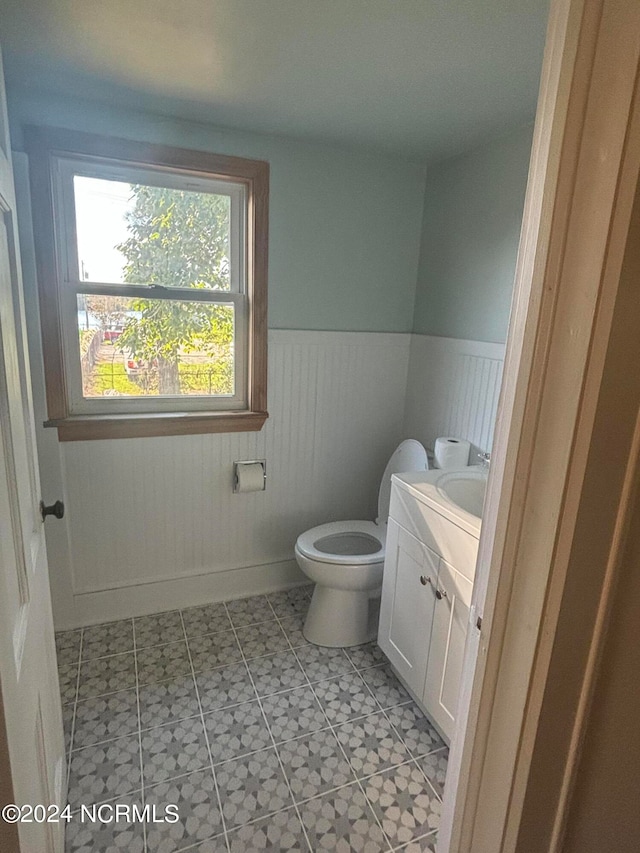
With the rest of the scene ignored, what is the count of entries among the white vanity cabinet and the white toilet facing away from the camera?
0

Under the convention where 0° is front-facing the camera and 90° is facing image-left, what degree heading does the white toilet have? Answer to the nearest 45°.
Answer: approximately 45°

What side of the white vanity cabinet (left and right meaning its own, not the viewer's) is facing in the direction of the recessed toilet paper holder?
right

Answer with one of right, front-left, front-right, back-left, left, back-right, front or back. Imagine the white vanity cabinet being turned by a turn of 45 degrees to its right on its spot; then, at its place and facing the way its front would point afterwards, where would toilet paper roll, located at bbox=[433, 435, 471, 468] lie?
right

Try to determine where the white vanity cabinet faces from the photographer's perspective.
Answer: facing the viewer and to the left of the viewer

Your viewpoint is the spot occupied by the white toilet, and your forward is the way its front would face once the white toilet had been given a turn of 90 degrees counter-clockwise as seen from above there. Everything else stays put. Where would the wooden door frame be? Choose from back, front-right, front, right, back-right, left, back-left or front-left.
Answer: front-right

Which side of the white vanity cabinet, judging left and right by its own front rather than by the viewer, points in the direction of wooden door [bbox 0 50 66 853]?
front

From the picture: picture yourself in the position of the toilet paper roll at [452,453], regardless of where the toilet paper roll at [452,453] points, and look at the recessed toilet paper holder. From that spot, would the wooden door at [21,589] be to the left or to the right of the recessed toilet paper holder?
left
